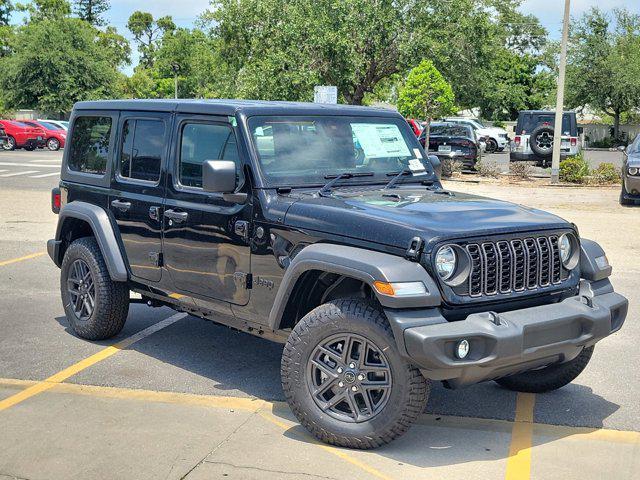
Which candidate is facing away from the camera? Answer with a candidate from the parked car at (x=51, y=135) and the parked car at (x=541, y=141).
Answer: the parked car at (x=541, y=141)

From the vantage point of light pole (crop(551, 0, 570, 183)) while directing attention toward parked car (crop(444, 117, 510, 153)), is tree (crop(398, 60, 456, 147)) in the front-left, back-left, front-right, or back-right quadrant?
front-left

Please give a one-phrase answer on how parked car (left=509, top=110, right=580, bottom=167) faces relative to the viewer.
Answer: facing away from the viewer

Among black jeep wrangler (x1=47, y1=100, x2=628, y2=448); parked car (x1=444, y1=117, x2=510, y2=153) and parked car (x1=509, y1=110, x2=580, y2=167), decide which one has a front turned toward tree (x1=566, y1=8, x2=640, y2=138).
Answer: parked car (x1=509, y1=110, x2=580, y2=167)

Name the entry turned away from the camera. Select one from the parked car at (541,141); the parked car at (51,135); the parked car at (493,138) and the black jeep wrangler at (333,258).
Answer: the parked car at (541,141)

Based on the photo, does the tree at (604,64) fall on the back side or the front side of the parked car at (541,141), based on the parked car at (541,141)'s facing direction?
on the front side

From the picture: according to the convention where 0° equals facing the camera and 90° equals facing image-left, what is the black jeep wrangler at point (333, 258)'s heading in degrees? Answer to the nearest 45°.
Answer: approximately 315°

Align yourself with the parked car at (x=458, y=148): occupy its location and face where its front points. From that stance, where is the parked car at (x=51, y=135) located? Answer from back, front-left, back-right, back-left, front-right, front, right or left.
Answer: left

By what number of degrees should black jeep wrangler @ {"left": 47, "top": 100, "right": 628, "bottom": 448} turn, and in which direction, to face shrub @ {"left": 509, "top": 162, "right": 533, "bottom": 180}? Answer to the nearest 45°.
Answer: approximately 135° to its left
